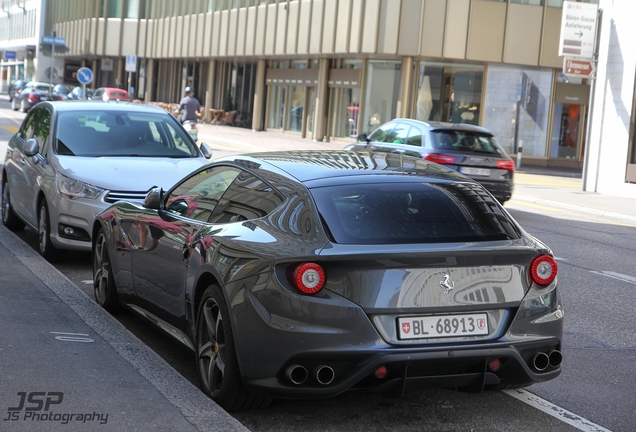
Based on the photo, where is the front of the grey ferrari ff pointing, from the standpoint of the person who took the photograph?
facing away from the viewer and to the left of the viewer

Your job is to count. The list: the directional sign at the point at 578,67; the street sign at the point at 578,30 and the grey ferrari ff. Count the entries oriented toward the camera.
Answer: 2

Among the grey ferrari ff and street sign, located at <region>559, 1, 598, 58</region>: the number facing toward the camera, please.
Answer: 1

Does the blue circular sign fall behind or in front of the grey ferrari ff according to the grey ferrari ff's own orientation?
in front

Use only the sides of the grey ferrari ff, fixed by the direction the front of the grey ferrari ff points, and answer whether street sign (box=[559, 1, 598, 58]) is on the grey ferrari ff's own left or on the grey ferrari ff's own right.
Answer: on the grey ferrari ff's own right

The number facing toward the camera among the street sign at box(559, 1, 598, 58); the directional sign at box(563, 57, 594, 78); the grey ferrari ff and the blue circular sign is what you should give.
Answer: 3

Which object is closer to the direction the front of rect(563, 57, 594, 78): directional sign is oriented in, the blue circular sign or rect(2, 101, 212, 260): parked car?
the parked car

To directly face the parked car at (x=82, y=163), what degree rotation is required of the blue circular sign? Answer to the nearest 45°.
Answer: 0° — it already faces it

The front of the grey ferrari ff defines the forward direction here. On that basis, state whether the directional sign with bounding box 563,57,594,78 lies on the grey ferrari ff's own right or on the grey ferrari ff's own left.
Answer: on the grey ferrari ff's own right
